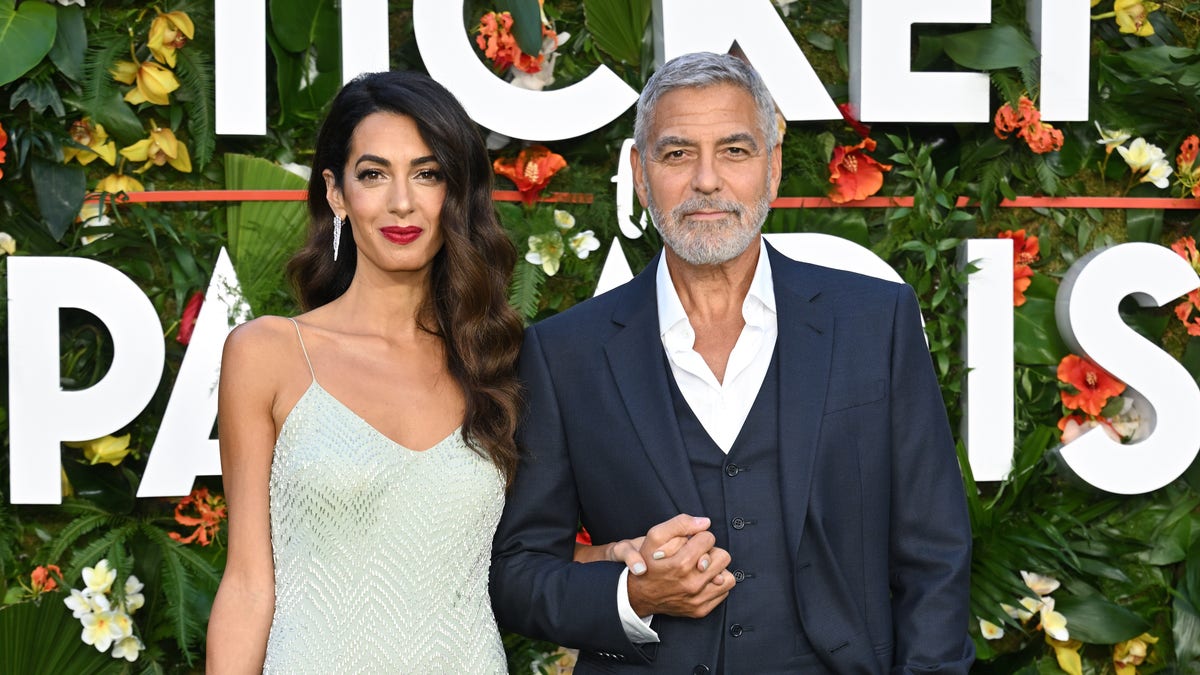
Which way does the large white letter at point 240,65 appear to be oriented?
toward the camera

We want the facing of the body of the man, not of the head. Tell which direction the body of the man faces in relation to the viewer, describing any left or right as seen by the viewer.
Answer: facing the viewer

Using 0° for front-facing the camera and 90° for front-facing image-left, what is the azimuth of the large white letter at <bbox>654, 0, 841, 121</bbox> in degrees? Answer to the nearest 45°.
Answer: approximately 0°

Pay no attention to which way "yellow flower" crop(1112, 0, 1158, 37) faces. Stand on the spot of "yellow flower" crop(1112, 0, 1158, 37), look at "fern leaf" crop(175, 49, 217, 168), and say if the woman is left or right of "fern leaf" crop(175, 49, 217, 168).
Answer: left

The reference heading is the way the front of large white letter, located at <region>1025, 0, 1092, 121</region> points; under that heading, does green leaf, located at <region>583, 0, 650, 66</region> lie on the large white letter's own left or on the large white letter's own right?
on the large white letter's own right

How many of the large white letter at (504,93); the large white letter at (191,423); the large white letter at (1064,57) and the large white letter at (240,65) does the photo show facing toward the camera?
4

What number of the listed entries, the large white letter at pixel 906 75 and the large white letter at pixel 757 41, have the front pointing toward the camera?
2

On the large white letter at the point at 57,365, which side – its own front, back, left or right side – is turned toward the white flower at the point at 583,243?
left

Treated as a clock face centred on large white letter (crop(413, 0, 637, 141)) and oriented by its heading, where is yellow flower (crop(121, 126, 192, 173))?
The yellow flower is roughly at 3 o'clock from the large white letter.

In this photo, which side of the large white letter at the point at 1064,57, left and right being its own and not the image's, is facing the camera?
front
